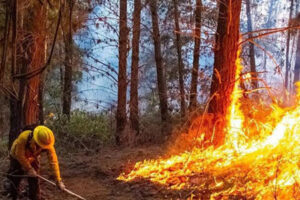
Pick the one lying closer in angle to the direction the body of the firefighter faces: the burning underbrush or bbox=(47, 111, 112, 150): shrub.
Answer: the burning underbrush

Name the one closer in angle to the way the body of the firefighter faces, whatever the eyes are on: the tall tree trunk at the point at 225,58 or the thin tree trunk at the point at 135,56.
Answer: the tall tree trunk

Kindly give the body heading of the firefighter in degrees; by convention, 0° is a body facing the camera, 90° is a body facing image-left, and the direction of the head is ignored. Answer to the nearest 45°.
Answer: approximately 315°

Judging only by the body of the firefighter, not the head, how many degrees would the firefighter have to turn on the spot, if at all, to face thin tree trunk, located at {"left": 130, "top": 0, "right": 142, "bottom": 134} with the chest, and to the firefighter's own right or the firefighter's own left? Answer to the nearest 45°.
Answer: approximately 90° to the firefighter's own left

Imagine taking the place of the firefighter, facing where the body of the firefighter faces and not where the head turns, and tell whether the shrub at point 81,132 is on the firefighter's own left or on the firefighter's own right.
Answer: on the firefighter's own left

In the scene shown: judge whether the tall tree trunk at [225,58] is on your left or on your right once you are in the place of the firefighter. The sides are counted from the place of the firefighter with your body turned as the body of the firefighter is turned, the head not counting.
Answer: on your left

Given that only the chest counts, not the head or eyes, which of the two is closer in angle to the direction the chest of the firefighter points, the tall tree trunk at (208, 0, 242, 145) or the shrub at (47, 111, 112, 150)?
the tall tree trunk
